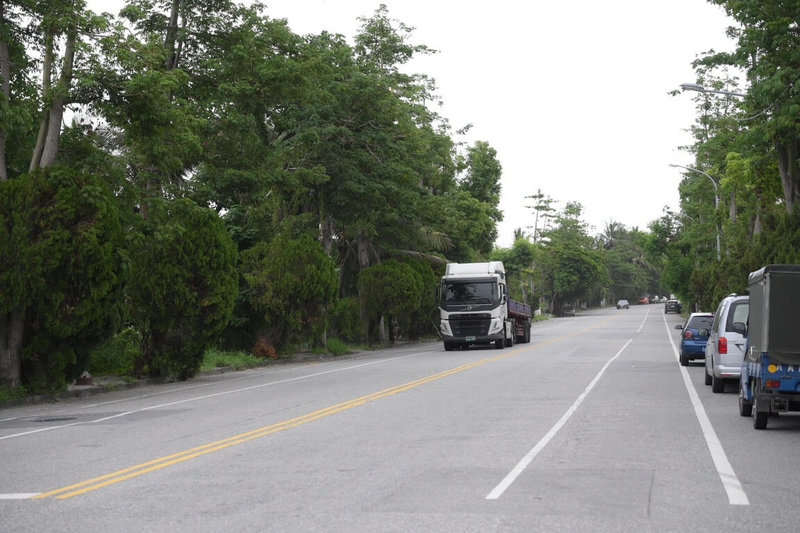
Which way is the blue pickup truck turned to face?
away from the camera

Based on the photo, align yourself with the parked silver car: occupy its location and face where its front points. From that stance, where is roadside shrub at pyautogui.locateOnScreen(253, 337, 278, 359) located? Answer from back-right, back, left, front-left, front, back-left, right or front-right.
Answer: front-left

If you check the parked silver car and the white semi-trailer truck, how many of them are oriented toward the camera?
1

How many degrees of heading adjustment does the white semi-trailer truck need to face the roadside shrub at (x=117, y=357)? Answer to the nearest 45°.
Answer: approximately 45° to its right

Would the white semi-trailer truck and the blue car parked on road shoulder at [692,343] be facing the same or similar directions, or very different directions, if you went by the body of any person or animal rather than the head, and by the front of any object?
very different directions

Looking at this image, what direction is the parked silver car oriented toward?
away from the camera

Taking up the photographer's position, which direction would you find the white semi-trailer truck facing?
facing the viewer

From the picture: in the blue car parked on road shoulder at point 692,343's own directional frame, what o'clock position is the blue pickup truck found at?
The blue pickup truck is roughly at 6 o'clock from the blue car parked on road shoulder.

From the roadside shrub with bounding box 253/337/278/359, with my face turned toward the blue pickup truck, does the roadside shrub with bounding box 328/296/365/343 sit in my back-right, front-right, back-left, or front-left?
back-left

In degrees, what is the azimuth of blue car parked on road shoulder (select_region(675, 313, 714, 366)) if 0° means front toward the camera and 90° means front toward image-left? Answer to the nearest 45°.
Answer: approximately 180°

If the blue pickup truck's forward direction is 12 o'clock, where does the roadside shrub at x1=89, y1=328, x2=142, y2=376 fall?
The roadside shrub is roughly at 10 o'clock from the blue pickup truck.

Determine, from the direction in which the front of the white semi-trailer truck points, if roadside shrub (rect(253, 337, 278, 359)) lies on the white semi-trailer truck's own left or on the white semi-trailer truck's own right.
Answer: on the white semi-trailer truck's own right

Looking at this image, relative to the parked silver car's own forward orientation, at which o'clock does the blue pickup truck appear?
The blue pickup truck is roughly at 6 o'clock from the parked silver car.
